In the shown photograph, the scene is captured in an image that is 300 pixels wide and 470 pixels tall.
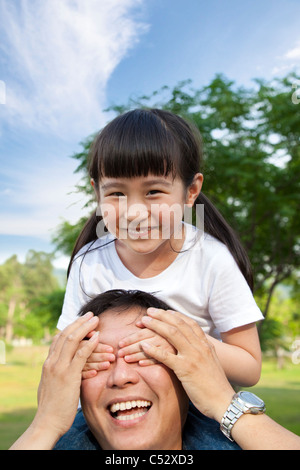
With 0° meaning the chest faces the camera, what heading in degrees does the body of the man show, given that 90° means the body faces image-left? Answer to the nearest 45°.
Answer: approximately 0°
